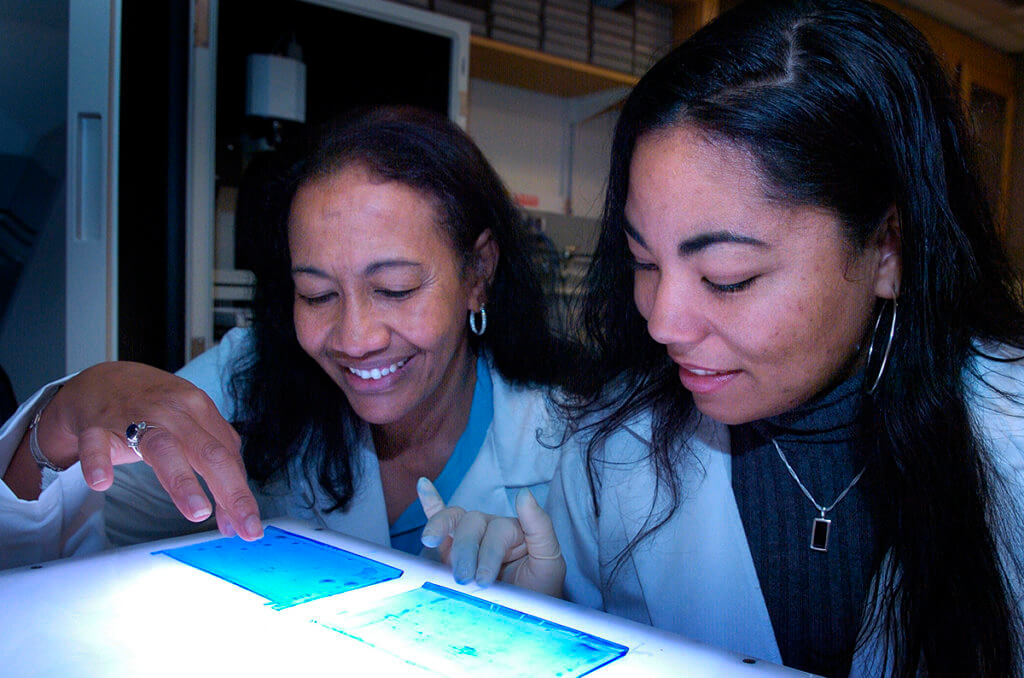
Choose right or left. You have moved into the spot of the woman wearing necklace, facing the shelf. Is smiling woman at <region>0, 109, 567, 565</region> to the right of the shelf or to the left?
left

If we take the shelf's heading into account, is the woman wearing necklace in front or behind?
in front

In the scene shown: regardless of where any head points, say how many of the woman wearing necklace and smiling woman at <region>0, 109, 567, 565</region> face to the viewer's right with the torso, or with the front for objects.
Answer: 0

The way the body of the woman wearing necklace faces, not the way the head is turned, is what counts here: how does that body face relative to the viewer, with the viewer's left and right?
facing the viewer and to the left of the viewer

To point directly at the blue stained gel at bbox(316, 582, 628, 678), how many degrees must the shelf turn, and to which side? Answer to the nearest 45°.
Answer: approximately 45° to its right

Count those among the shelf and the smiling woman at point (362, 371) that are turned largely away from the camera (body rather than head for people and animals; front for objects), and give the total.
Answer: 0

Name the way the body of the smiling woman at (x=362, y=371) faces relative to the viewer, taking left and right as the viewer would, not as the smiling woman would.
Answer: facing the viewer

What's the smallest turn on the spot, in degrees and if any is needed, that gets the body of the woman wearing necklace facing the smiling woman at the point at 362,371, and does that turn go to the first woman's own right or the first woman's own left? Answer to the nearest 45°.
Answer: approximately 90° to the first woman's own right

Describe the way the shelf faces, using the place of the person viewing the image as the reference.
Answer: facing the viewer and to the right of the viewer

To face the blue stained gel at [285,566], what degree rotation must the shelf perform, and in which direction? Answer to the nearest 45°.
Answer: approximately 45° to its right

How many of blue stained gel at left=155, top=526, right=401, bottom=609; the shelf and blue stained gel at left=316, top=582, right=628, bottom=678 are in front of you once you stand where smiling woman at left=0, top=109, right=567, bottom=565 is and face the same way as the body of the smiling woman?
2
